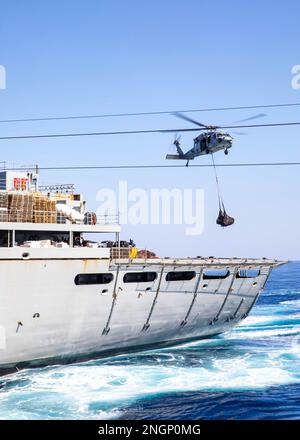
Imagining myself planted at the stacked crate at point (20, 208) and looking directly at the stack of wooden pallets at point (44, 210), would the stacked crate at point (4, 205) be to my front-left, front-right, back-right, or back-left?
back-left

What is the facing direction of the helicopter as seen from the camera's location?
facing the viewer and to the right of the viewer

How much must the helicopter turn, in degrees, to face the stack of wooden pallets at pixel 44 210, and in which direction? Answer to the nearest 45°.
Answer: approximately 135° to its right

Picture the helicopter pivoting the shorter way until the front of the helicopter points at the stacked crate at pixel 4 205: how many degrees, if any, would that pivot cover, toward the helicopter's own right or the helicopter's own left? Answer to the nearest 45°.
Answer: approximately 135° to the helicopter's own right

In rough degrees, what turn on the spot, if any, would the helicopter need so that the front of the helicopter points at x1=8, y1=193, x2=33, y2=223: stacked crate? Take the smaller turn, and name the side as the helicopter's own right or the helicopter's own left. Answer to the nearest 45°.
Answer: approximately 135° to the helicopter's own right
